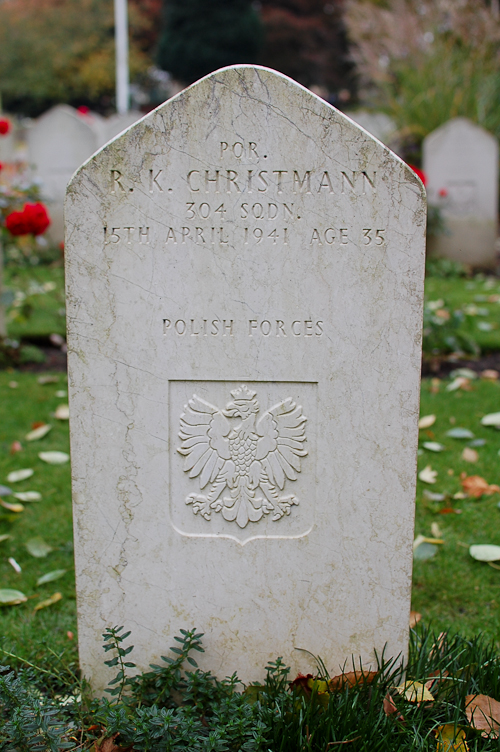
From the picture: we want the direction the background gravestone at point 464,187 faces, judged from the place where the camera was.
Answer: facing the viewer

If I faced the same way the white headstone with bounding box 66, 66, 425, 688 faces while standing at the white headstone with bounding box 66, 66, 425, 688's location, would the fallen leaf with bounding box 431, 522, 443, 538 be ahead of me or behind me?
behind

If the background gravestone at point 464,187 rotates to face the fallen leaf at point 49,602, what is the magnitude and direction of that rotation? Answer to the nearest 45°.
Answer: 0° — it already faces it

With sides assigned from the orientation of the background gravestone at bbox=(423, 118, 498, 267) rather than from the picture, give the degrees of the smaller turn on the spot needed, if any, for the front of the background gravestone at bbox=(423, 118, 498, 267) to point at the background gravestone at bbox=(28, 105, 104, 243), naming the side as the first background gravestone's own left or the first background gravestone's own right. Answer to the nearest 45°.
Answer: approximately 90° to the first background gravestone's own right

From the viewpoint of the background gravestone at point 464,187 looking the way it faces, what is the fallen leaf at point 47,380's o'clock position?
The fallen leaf is roughly at 1 o'clock from the background gravestone.

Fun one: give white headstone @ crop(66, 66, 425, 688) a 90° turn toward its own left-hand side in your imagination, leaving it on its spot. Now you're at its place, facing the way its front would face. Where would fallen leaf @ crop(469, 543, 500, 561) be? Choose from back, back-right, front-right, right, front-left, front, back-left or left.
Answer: front-left

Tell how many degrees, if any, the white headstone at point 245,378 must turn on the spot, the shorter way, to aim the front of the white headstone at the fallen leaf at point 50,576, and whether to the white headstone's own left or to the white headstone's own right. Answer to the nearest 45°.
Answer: approximately 135° to the white headstone's own right

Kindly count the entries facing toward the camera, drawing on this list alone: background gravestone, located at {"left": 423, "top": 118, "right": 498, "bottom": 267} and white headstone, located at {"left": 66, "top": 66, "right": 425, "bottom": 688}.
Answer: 2

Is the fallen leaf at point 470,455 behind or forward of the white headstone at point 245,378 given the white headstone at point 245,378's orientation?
behind

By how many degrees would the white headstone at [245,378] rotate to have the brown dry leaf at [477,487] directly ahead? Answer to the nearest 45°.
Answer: approximately 135° to its left

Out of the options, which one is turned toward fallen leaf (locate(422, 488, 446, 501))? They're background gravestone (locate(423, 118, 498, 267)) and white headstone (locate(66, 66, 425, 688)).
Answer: the background gravestone

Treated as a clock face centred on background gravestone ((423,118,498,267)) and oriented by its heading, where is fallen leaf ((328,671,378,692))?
The fallen leaf is roughly at 12 o'clock from the background gravestone.

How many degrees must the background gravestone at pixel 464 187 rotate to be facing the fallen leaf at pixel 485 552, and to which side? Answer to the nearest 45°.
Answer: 0° — it already faces it

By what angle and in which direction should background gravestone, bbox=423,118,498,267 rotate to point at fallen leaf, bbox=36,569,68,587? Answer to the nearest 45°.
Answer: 0° — it already faces it

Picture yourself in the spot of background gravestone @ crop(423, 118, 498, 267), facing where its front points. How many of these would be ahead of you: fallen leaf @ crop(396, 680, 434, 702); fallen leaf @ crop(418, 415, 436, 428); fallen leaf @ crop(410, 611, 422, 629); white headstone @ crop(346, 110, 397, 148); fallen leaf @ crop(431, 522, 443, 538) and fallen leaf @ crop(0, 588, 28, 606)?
5

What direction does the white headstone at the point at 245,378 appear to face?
toward the camera

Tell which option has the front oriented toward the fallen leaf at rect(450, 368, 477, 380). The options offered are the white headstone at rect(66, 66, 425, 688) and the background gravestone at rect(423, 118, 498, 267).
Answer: the background gravestone
